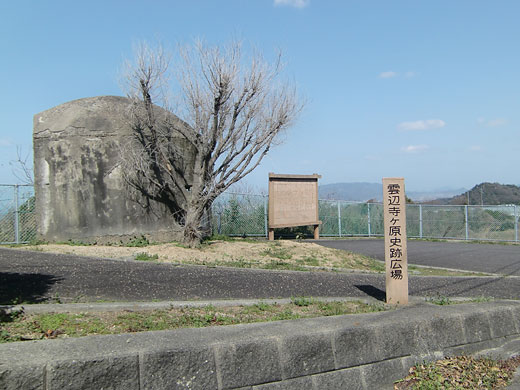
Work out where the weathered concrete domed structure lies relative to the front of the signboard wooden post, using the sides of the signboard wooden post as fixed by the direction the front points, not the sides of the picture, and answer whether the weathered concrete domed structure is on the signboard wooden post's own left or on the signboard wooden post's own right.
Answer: on the signboard wooden post's own right

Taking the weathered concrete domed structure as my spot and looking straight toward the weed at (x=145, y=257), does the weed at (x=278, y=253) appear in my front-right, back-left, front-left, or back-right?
front-left

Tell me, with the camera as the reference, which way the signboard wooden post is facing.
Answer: facing the viewer

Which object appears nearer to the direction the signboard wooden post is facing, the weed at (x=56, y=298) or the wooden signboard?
the weed

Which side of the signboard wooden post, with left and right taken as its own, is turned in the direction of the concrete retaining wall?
front

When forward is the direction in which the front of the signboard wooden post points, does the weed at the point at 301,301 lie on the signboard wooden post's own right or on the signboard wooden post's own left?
on the signboard wooden post's own right

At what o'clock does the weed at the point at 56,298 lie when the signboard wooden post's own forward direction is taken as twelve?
The weed is roughly at 2 o'clock from the signboard wooden post.

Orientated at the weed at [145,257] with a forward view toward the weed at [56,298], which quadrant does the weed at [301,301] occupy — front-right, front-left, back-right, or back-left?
front-left

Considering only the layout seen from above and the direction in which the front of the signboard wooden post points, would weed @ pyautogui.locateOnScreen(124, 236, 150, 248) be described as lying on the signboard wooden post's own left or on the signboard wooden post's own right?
on the signboard wooden post's own right

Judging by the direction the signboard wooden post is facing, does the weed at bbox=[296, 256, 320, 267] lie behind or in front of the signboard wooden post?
behind

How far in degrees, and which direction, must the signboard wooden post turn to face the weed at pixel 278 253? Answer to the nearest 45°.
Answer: approximately 135° to its right

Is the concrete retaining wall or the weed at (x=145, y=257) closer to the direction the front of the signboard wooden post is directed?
the concrete retaining wall

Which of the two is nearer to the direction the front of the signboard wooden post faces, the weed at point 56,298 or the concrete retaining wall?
the concrete retaining wall
